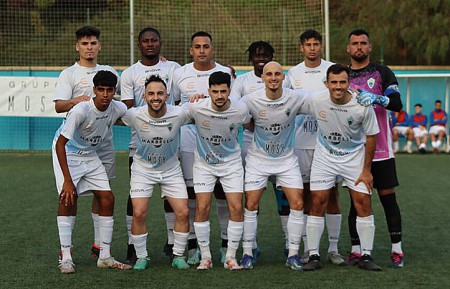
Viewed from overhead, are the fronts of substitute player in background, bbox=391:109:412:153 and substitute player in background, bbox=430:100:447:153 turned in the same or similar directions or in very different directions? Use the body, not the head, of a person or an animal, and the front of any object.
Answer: same or similar directions

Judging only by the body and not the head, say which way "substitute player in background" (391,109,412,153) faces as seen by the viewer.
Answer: toward the camera

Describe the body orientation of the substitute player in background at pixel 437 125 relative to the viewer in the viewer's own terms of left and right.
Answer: facing the viewer

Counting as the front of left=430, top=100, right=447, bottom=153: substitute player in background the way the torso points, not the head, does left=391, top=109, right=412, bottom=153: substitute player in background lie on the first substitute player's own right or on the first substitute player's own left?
on the first substitute player's own right

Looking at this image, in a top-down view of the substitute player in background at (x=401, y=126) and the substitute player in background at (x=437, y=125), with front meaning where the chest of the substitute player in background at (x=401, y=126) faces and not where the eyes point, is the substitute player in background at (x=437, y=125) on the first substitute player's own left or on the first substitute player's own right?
on the first substitute player's own left

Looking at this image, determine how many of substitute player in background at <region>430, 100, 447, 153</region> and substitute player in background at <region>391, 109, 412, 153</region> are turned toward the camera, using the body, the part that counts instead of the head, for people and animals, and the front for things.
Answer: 2

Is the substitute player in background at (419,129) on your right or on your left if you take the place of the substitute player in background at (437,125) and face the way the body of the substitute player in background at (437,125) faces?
on your right
